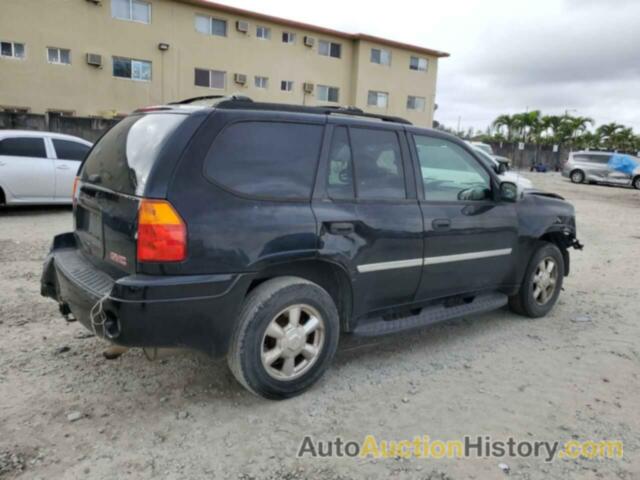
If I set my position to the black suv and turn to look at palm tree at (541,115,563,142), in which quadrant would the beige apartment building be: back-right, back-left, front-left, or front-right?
front-left

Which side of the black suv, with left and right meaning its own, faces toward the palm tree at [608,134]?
front

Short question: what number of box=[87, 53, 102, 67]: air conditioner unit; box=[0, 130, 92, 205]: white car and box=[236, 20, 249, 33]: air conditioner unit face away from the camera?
0

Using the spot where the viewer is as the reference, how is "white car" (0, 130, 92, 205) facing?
facing to the right of the viewer

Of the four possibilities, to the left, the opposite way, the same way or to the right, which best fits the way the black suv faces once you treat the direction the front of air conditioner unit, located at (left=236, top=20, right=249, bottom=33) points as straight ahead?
to the left

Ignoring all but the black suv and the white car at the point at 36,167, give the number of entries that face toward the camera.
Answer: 0

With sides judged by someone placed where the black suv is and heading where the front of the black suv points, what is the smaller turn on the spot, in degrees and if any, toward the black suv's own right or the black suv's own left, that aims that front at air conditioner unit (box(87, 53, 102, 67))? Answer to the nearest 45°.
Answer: approximately 90° to the black suv's own left

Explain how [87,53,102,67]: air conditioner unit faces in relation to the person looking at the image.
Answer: facing the viewer and to the right of the viewer

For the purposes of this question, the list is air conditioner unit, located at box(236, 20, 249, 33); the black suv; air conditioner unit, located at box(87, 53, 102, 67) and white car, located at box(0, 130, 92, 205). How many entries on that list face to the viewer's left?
0

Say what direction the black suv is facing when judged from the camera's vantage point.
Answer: facing away from the viewer and to the right of the viewer

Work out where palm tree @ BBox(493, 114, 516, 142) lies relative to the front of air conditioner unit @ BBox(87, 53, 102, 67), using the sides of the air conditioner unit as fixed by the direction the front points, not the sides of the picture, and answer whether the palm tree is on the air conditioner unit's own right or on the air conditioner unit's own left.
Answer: on the air conditioner unit's own left

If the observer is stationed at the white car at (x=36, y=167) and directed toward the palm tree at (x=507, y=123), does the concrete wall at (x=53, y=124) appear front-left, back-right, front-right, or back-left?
front-left

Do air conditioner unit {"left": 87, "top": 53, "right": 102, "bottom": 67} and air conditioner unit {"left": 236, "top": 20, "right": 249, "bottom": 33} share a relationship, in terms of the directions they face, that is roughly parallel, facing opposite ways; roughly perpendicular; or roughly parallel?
roughly parallel

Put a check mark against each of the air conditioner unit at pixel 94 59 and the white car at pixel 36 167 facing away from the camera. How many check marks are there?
0

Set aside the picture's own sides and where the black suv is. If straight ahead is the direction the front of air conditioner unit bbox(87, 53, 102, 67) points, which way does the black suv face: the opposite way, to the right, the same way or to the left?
to the left
